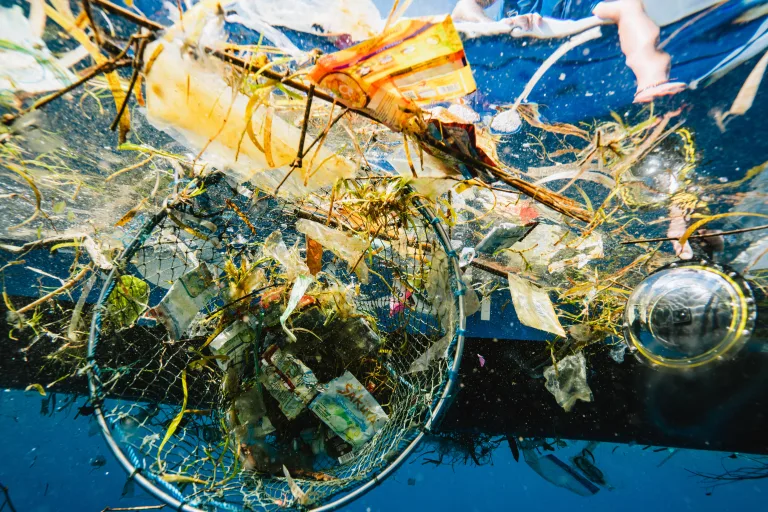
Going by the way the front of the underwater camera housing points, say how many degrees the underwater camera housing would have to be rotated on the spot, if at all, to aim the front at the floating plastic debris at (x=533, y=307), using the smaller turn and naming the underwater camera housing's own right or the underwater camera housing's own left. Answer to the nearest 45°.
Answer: approximately 45° to the underwater camera housing's own right

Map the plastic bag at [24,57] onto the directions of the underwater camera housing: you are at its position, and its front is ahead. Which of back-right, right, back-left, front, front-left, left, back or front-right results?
front-right

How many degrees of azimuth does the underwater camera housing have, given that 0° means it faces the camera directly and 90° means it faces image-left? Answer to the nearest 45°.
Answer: approximately 0°

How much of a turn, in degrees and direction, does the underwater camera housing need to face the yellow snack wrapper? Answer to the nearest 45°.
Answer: approximately 45° to its right
